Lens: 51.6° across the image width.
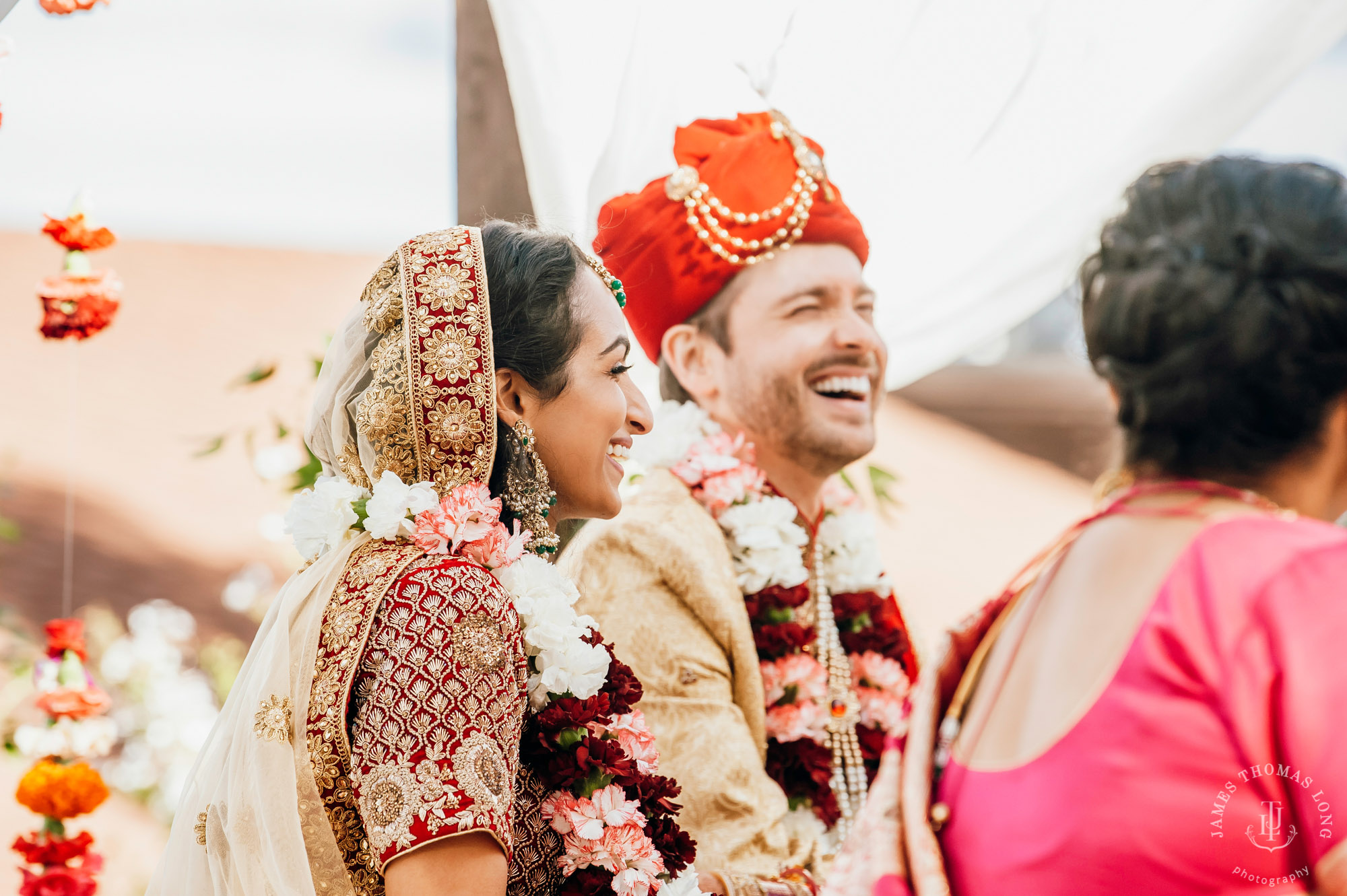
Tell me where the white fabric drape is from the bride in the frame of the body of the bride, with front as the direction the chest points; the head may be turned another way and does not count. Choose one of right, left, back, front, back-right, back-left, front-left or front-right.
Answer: front-left

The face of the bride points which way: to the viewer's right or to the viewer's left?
to the viewer's right

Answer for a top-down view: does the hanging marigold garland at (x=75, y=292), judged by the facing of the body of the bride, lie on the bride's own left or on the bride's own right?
on the bride's own left

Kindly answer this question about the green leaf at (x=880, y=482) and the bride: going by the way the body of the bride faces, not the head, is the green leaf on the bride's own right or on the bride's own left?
on the bride's own left

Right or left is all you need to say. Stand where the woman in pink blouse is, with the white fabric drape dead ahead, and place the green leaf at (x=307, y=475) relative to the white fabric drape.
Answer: left

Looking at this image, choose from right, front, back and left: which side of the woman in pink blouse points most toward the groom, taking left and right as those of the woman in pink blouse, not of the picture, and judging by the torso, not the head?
left

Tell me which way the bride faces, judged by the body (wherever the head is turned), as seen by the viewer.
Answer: to the viewer's right

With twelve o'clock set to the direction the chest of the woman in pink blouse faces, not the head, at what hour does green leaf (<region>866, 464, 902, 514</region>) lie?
The green leaf is roughly at 10 o'clock from the woman in pink blouse.

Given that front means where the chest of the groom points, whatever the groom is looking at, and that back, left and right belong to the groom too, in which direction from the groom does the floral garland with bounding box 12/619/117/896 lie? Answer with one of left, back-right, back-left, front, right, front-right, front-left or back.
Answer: back-right

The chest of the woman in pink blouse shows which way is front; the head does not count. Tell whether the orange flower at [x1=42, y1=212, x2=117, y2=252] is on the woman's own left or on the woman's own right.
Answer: on the woman's own left

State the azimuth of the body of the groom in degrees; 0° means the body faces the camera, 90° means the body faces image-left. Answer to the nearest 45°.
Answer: approximately 315°

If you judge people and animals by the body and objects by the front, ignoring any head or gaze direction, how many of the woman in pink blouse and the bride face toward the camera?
0
